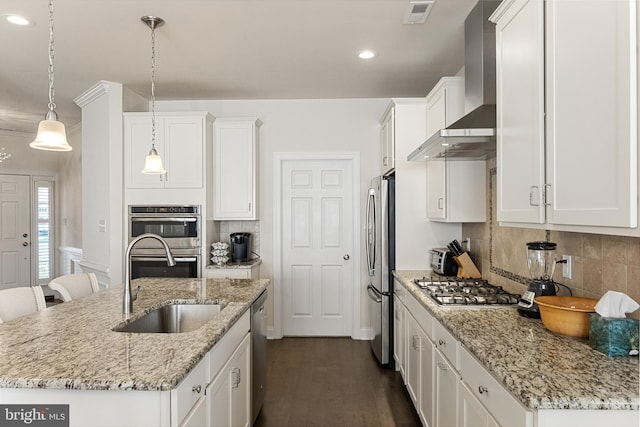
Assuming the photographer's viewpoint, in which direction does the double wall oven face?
facing the viewer

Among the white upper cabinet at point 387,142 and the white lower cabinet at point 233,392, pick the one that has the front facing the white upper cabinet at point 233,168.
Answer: the white upper cabinet at point 387,142

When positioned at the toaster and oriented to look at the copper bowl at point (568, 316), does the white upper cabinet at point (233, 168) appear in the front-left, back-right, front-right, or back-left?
back-right

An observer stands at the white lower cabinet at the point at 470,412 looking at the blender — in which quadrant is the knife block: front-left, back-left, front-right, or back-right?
front-left

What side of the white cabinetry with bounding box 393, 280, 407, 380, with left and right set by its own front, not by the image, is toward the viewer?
left

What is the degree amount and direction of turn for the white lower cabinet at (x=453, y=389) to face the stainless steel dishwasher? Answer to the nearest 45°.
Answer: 0° — it already faces it

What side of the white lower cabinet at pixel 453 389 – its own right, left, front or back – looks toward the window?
front

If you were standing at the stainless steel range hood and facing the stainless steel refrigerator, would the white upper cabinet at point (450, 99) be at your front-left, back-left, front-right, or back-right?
front-right

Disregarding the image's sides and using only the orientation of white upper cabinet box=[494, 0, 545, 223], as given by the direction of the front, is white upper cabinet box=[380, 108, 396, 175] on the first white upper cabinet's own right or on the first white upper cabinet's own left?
on the first white upper cabinet's own right

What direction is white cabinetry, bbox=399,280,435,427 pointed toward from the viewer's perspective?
to the viewer's left

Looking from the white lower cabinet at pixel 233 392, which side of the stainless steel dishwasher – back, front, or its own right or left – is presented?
right

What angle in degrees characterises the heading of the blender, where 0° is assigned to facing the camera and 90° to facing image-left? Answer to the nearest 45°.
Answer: approximately 45°
